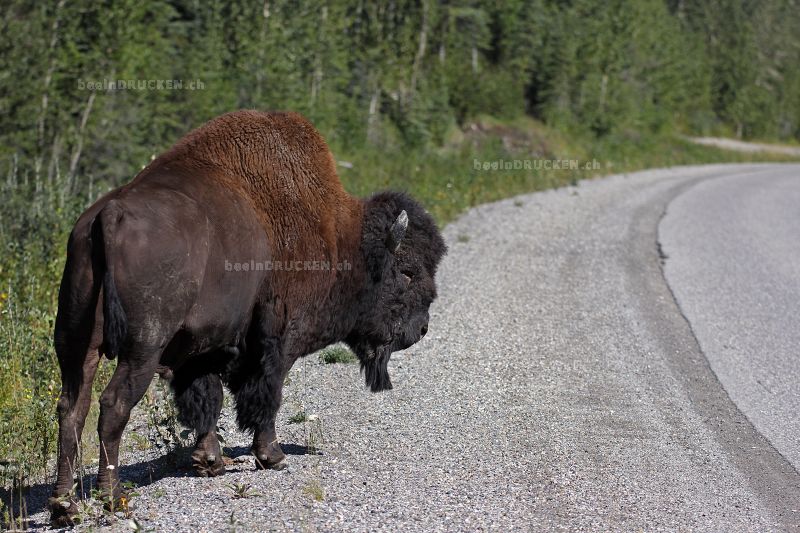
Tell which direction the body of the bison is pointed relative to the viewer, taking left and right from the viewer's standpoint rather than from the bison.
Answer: facing away from the viewer and to the right of the viewer
